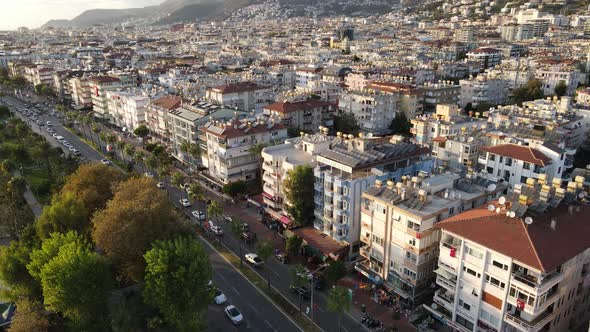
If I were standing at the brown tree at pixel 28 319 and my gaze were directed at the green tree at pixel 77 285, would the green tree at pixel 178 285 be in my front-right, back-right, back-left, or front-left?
front-right

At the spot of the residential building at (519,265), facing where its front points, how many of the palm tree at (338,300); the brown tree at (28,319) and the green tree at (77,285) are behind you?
0

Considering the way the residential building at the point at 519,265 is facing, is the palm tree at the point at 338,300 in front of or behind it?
in front

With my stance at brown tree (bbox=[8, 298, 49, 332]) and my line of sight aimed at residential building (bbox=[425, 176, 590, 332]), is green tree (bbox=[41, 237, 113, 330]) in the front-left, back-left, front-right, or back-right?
front-left

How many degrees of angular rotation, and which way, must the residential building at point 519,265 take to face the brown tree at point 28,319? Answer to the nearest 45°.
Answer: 0° — it already faces it

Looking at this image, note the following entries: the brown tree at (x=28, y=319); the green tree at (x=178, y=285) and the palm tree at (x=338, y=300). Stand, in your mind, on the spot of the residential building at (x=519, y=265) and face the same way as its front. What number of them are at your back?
0

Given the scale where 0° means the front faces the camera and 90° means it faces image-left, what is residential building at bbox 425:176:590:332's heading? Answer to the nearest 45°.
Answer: approximately 45°

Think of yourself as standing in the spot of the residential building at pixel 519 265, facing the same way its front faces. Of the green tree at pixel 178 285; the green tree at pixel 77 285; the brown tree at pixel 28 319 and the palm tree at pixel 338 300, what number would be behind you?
0

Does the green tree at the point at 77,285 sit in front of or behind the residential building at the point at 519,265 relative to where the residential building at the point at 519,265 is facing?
in front
